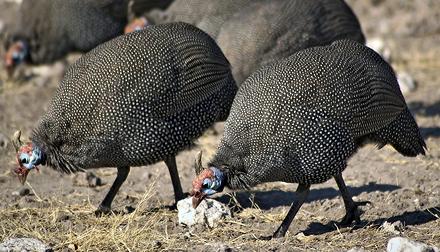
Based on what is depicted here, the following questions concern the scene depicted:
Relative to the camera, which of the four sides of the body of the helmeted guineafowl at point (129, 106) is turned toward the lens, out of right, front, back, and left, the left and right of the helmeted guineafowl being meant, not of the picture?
left

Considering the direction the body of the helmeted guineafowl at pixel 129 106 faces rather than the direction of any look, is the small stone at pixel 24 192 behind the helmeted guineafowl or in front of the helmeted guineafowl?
in front

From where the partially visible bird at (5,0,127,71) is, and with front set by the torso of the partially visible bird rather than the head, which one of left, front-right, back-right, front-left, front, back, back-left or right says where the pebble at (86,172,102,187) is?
left

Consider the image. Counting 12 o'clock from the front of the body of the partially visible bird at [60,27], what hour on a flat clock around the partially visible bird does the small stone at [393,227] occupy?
The small stone is roughly at 8 o'clock from the partially visible bird.

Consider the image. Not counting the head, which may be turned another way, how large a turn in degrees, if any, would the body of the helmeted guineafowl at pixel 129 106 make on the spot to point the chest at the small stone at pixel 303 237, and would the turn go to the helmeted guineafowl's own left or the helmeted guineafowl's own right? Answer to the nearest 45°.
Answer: approximately 135° to the helmeted guineafowl's own left

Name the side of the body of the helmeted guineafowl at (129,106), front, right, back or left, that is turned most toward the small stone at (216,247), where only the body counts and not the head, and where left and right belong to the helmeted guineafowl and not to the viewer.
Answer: left

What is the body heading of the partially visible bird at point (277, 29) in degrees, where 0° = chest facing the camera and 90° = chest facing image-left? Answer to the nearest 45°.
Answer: approximately 90°

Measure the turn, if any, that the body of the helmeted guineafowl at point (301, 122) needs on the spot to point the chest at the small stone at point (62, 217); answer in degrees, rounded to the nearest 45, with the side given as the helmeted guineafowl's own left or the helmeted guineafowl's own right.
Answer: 0° — it already faces it

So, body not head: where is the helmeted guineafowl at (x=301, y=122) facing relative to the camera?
to the viewer's left

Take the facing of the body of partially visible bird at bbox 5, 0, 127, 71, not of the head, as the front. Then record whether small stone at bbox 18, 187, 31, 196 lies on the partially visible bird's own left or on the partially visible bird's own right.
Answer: on the partially visible bird's own left

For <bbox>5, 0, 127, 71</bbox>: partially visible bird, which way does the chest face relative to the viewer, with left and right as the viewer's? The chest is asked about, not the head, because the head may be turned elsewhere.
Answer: facing to the left of the viewer
